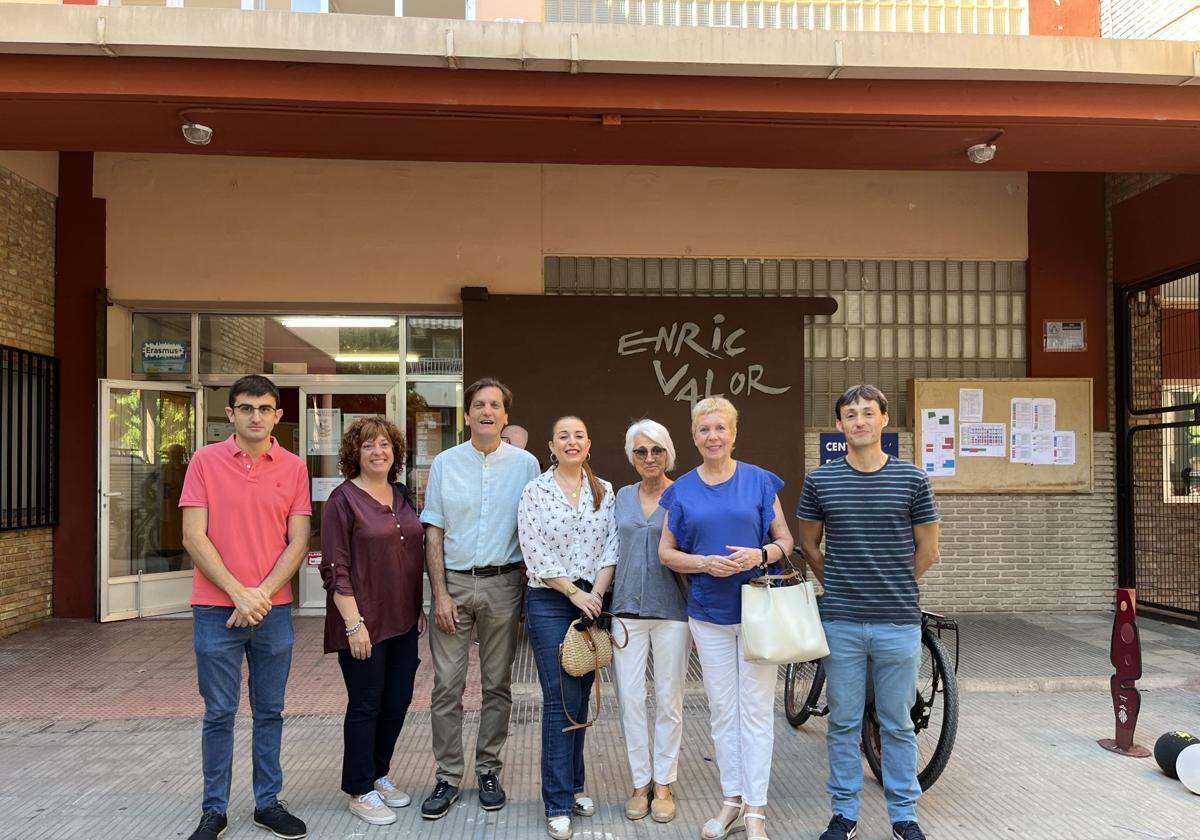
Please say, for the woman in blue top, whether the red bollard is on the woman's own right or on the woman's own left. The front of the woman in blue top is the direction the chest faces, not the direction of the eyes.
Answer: on the woman's own left

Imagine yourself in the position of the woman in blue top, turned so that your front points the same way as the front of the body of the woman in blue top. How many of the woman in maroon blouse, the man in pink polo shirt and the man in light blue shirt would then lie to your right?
3

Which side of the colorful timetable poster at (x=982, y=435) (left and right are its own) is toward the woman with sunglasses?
front

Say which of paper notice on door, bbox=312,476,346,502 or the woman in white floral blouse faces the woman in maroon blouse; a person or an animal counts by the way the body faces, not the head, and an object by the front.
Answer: the paper notice on door

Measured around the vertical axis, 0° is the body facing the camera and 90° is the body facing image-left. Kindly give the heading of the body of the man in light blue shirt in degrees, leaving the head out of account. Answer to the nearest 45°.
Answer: approximately 0°

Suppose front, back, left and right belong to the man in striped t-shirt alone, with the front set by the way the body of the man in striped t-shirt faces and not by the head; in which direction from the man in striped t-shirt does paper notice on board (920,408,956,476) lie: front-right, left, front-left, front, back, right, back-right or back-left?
back

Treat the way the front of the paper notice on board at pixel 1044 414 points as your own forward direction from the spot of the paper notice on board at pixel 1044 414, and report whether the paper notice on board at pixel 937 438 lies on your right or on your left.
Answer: on your right

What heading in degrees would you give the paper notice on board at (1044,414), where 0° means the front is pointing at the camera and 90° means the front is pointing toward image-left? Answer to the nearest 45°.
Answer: approximately 0°
